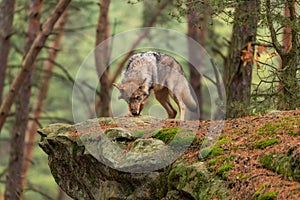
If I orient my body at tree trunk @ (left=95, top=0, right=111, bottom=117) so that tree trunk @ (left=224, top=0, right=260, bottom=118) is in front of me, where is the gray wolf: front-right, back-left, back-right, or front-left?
front-right

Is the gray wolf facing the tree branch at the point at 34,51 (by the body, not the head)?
no

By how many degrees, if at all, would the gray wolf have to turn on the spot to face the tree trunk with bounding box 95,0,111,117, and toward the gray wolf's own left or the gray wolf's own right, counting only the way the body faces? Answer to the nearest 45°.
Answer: approximately 135° to the gray wolf's own right

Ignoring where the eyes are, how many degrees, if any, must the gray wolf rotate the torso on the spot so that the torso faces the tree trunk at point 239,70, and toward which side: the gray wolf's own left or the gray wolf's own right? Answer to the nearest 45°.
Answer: approximately 180°

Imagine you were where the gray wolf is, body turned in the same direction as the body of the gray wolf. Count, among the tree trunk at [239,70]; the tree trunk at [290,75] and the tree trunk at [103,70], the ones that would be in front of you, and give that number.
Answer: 0

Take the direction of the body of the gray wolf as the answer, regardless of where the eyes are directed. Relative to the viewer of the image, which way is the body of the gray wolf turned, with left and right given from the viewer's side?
facing the viewer and to the left of the viewer
